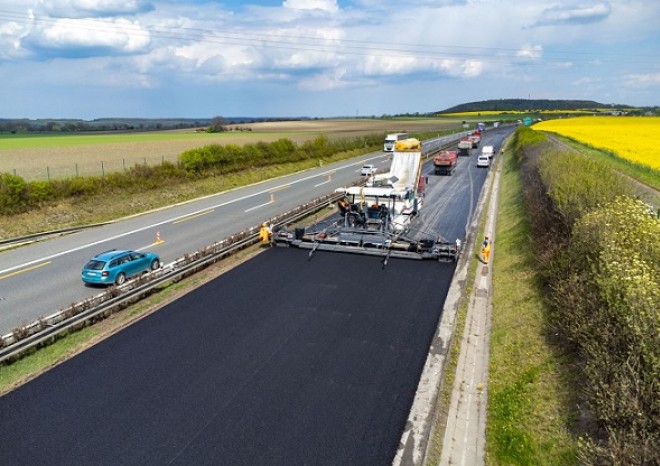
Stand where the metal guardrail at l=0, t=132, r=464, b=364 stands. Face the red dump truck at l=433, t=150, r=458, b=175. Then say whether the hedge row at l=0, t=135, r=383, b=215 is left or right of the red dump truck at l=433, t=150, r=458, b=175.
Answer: left

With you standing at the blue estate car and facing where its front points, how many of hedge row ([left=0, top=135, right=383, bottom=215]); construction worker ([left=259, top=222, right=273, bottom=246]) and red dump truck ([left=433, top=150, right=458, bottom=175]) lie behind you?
0

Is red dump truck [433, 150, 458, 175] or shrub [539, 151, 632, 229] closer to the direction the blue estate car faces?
the red dump truck

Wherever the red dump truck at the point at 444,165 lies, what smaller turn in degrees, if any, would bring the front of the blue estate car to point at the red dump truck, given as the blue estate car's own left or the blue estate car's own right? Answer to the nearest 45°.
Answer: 0° — it already faces it

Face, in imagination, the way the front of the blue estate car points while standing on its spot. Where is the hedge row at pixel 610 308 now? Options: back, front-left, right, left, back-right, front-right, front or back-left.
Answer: right

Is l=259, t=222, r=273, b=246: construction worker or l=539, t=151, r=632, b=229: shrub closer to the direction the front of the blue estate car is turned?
the construction worker

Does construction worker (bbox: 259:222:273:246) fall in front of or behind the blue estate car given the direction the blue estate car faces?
in front

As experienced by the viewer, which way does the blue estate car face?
facing away from the viewer and to the right of the viewer

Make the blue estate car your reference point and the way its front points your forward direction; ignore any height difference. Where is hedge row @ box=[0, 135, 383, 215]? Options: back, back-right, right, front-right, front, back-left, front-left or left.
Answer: front-left

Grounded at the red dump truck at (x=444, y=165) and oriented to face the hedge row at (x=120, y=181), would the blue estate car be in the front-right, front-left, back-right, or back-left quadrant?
front-left
